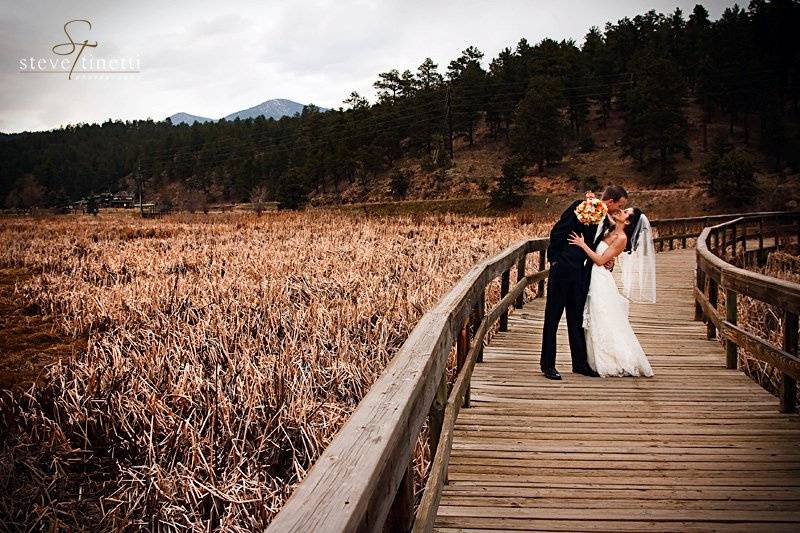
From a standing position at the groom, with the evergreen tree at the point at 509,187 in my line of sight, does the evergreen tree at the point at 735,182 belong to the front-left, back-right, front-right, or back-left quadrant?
front-right

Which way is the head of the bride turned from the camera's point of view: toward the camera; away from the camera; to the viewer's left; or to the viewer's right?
to the viewer's left

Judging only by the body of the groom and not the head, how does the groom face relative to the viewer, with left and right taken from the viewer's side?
facing to the right of the viewer

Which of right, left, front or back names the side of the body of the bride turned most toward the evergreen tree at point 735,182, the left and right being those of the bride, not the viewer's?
right

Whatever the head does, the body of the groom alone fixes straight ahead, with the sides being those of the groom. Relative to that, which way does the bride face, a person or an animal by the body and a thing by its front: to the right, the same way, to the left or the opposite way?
the opposite way

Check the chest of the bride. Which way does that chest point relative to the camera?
to the viewer's left

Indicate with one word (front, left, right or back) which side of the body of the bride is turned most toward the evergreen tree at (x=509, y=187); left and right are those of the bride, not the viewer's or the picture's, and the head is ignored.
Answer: right

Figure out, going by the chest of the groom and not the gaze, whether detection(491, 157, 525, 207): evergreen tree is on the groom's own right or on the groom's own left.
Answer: on the groom's own left
